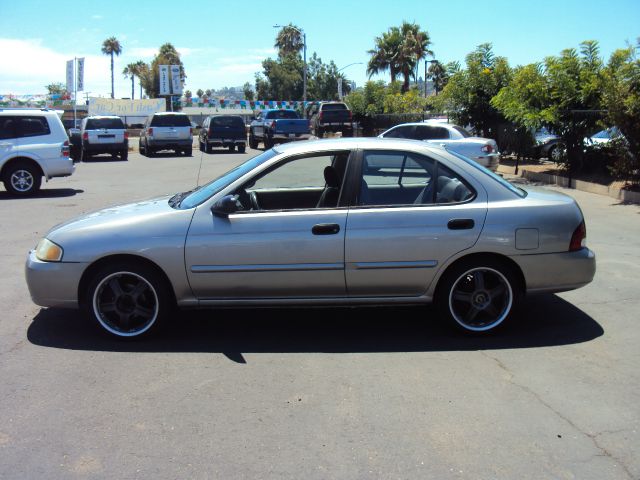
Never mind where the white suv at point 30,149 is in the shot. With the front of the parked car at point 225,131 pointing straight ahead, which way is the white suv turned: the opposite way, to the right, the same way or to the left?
to the left

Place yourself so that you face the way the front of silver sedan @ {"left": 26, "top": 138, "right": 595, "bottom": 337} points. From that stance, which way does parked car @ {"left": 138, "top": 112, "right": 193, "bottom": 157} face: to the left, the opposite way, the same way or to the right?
to the right

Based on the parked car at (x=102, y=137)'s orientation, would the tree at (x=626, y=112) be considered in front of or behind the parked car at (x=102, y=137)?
behind

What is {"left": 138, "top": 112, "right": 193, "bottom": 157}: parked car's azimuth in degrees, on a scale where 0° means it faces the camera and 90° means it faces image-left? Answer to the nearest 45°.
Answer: approximately 180°

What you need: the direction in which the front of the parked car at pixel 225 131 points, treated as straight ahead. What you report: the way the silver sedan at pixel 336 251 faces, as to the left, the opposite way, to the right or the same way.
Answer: to the left

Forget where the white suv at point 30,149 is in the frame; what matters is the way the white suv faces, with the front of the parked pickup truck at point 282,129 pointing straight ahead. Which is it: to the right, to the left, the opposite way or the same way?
to the left

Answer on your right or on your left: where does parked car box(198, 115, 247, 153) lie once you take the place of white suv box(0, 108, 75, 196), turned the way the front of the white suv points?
on your right

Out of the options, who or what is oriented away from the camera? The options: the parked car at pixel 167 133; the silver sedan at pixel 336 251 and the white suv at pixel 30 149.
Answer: the parked car

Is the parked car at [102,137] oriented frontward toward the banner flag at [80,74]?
yes

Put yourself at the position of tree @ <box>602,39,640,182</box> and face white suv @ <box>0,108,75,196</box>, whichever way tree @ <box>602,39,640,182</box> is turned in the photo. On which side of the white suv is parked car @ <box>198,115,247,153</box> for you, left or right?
right

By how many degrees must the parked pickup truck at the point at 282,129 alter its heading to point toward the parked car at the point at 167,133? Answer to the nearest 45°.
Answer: approximately 90° to its left

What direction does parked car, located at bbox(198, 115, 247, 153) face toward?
away from the camera

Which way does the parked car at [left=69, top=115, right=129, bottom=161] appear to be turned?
away from the camera

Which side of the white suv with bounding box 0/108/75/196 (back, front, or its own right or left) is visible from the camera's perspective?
left

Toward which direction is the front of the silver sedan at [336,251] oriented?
to the viewer's left

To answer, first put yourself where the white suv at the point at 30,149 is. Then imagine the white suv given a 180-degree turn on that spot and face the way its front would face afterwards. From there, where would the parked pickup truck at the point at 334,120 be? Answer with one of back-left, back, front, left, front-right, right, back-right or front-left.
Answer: front-left
